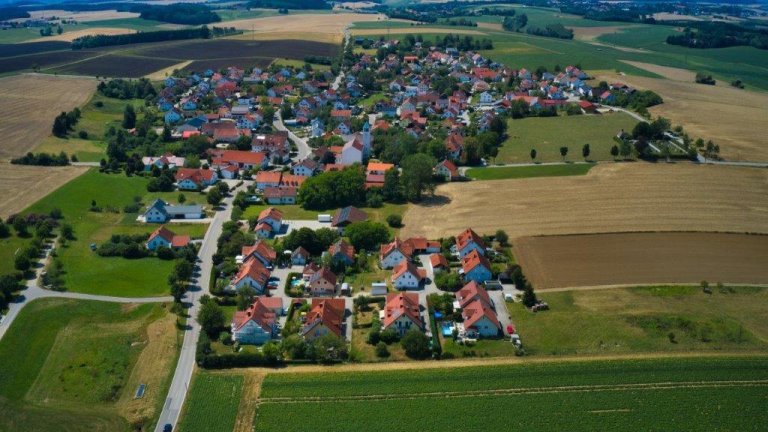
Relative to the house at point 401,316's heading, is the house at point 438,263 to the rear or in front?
to the rear

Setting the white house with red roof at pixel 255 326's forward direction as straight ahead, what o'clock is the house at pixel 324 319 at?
The house is roughly at 9 o'clock from the white house with red roof.

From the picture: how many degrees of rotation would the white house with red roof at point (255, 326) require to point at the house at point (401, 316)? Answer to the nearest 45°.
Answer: approximately 90° to its left

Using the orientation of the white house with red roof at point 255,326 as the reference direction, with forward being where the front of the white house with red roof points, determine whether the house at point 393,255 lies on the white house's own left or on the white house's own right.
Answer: on the white house's own left

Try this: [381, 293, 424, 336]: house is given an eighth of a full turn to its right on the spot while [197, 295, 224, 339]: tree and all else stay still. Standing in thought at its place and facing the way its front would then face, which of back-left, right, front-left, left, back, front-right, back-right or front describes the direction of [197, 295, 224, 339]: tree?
front-right

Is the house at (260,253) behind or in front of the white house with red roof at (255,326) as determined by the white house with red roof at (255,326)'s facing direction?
behind

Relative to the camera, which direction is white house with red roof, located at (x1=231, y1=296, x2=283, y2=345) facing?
toward the camera

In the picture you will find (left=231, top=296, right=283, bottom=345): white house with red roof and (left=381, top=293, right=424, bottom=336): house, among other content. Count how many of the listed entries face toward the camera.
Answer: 2

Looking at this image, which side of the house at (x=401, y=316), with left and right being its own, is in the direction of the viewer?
front

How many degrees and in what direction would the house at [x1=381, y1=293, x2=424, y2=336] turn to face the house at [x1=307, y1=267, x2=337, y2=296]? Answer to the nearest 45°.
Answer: approximately 135° to its right

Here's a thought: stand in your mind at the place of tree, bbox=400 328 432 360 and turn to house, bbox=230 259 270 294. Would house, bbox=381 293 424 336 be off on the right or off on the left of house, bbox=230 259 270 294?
right

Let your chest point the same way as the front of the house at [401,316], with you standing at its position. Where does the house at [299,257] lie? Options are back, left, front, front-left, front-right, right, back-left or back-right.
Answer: back-right

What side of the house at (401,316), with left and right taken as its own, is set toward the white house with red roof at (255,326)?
right

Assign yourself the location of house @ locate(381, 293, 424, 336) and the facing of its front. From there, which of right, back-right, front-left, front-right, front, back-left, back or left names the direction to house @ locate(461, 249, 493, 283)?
back-left

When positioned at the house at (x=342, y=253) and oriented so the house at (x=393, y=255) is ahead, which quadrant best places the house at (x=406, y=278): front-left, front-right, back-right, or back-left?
front-right

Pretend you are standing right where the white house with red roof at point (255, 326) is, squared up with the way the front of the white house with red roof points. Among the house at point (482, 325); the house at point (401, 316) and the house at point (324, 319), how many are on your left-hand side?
3

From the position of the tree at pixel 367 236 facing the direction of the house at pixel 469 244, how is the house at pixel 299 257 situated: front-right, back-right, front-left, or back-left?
back-right

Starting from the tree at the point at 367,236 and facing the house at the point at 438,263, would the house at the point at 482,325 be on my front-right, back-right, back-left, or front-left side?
front-right
